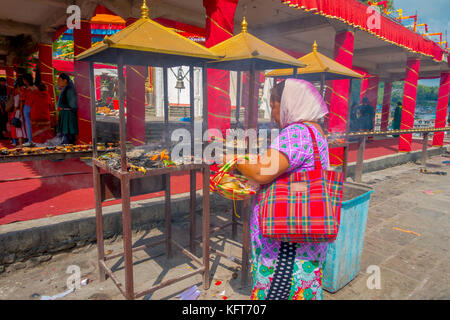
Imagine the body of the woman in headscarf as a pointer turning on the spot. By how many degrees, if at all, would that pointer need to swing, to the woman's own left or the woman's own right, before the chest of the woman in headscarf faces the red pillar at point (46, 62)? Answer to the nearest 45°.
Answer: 0° — they already face it

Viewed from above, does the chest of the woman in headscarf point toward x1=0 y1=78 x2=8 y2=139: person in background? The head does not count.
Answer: yes

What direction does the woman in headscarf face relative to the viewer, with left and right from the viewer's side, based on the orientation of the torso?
facing away from the viewer and to the left of the viewer
